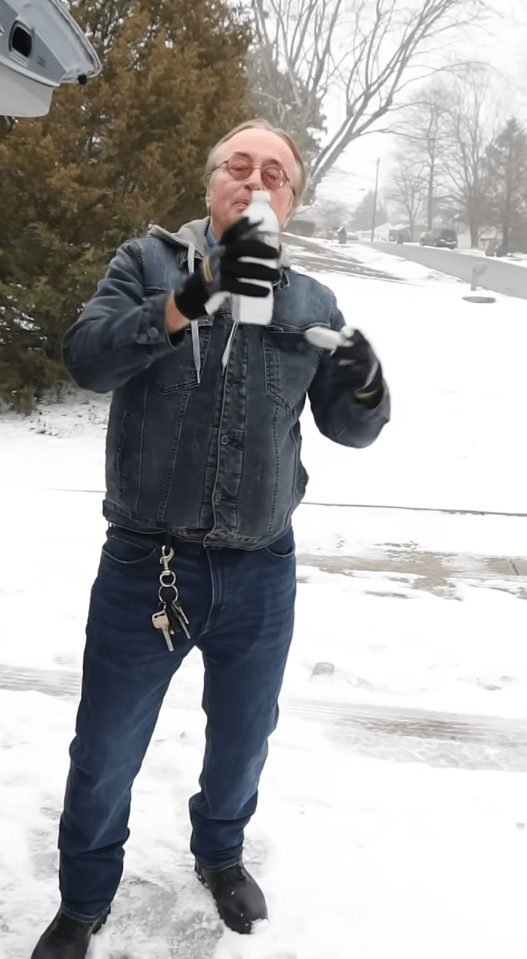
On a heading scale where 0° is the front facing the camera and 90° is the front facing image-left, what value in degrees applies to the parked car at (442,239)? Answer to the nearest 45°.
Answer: approximately 90°

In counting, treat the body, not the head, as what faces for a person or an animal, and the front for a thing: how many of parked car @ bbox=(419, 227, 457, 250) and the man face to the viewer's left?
1

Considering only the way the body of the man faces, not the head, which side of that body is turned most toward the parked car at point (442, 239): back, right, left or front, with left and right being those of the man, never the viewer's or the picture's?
back

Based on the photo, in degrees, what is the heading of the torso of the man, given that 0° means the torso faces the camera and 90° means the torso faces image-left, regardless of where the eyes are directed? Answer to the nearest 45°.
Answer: approximately 0°

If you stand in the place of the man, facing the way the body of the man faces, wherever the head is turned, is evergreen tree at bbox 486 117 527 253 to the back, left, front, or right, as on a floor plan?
back

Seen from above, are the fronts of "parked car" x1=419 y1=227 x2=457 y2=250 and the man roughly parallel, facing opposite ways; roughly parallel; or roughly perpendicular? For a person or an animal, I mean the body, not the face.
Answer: roughly perpendicular
